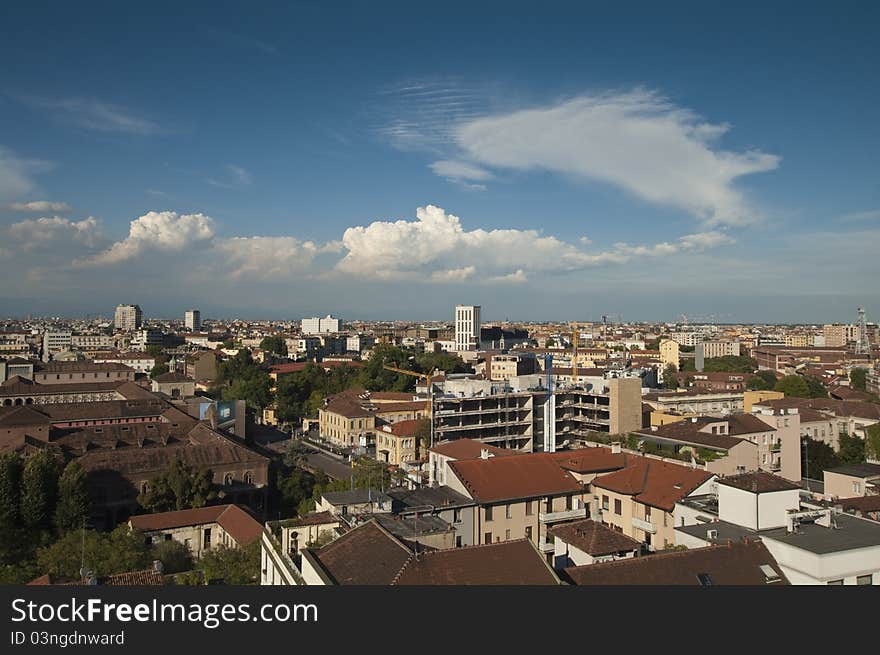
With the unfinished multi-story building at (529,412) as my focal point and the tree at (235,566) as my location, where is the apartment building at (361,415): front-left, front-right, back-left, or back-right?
front-left

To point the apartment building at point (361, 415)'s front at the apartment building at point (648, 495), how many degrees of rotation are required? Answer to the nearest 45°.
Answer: approximately 45° to its left

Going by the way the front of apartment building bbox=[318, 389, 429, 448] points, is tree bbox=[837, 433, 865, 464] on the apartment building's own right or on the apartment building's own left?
on the apartment building's own left

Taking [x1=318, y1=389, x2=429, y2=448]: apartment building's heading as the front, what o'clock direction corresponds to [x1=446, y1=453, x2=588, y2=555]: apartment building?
[x1=446, y1=453, x2=588, y2=555]: apartment building is roughly at 10 o'clock from [x1=318, y1=389, x2=429, y2=448]: apartment building.

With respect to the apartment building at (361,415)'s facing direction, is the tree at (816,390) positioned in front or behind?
behind

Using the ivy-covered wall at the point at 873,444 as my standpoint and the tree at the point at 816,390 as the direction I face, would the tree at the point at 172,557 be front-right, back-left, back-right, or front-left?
back-left

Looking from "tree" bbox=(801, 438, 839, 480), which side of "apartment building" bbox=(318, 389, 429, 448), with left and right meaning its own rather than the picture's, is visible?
left

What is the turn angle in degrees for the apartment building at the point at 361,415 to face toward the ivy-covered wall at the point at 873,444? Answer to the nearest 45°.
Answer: approximately 90° to its left

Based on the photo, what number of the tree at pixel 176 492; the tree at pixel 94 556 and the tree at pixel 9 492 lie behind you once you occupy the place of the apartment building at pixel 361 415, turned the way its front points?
0

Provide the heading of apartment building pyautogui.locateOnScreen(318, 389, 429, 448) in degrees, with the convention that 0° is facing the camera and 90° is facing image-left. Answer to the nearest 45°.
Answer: approximately 45°

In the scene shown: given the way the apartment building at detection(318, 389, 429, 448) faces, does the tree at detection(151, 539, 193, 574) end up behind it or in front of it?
in front

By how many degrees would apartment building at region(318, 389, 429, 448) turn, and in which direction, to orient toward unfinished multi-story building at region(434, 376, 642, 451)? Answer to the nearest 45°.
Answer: approximately 90° to its left

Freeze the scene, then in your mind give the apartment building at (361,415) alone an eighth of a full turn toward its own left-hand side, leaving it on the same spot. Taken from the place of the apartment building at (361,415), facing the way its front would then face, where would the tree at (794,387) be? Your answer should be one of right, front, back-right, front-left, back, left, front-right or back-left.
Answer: left
